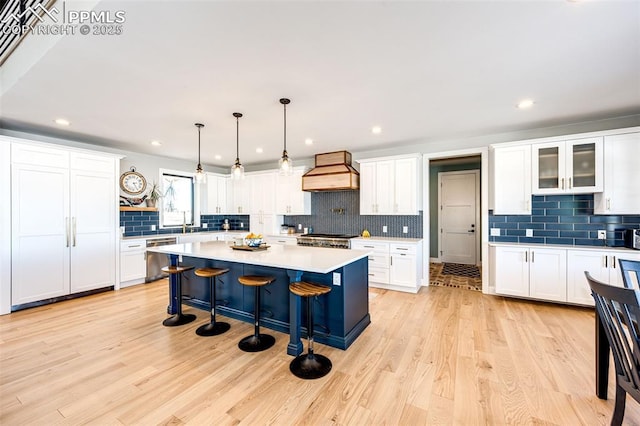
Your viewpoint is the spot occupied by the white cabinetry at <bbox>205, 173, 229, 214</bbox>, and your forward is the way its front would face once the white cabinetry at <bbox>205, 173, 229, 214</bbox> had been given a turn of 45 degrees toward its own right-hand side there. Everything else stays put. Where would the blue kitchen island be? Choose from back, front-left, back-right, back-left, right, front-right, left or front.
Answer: front

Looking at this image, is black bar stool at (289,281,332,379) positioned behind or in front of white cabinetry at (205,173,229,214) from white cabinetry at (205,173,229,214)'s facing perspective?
in front

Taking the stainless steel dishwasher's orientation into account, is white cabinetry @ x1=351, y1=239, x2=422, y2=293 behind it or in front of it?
in front

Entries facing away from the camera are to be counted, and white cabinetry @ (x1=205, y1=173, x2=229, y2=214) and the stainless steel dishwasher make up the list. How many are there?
0

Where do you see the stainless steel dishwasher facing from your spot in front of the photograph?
facing the viewer and to the right of the viewer

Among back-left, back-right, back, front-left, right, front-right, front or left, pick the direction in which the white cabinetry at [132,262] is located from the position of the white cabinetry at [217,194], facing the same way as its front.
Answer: right

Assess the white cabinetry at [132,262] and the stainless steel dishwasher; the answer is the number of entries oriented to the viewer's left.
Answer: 0
